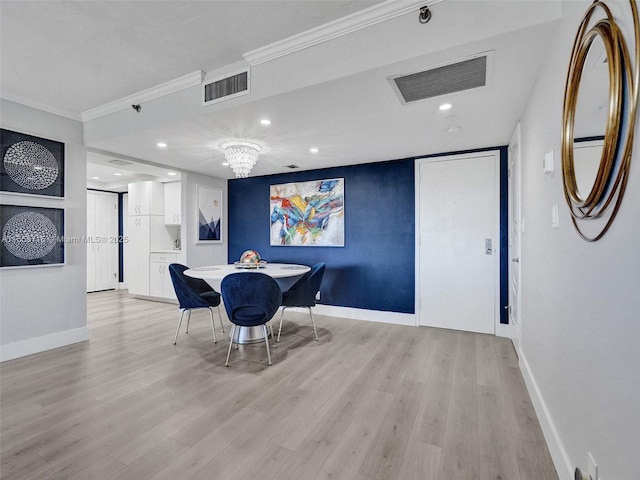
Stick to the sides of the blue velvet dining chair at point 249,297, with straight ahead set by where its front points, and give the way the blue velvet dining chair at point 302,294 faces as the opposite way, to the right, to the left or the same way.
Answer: to the left

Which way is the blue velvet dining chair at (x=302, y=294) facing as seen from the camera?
to the viewer's left

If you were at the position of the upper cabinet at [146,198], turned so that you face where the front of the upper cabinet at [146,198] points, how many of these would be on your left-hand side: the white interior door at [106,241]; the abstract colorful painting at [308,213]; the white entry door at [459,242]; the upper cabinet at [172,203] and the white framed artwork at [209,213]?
4

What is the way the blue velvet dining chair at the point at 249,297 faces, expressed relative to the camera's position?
facing away from the viewer

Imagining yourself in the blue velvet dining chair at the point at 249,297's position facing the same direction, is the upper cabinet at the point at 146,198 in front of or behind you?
in front

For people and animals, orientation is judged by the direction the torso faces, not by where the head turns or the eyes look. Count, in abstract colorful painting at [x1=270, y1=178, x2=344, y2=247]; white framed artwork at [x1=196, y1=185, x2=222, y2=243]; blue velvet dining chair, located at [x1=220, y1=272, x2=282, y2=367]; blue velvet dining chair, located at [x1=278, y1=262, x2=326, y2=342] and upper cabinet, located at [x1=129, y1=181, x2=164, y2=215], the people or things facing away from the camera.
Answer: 1

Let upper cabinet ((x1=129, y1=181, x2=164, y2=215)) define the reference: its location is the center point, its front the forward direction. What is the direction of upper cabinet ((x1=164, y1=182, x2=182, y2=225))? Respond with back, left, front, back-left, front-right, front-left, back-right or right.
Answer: left

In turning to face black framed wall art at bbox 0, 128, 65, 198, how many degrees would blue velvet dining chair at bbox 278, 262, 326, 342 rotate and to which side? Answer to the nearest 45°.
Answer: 0° — it already faces it

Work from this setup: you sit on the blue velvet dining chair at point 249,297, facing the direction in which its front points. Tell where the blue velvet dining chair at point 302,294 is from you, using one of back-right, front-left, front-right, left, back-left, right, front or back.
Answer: front-right
